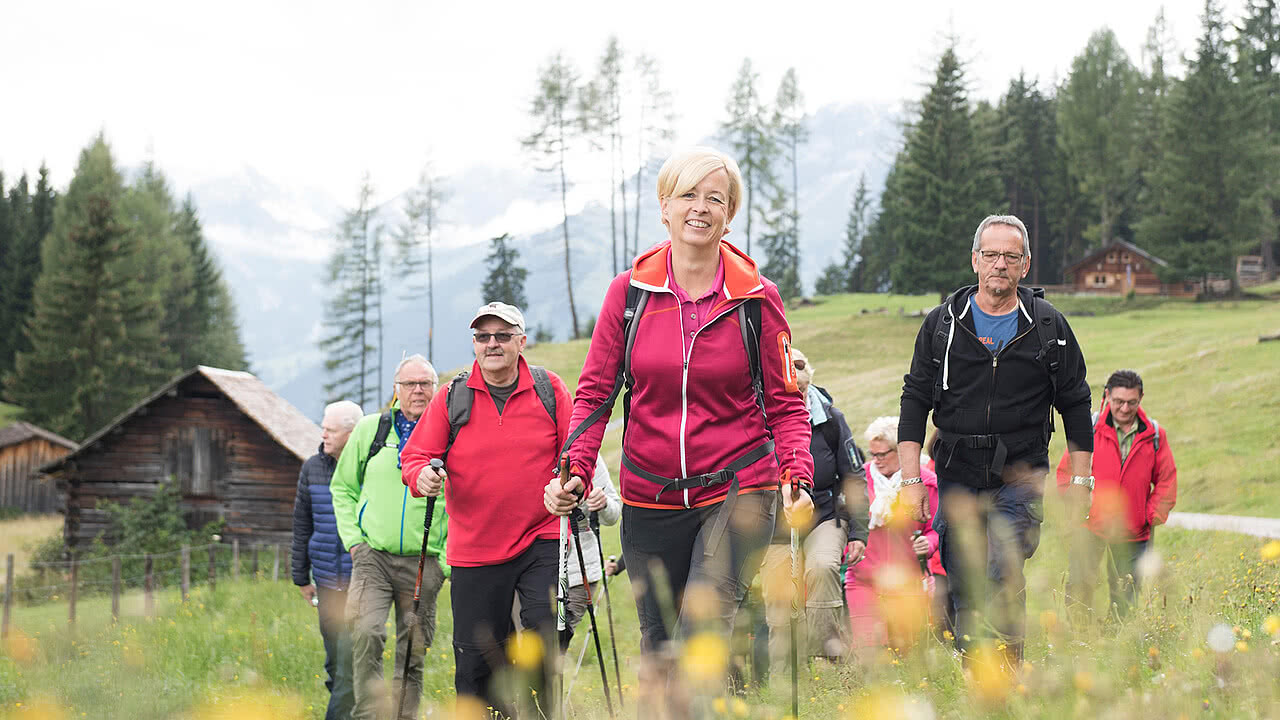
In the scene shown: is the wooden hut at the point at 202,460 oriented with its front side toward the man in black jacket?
yes

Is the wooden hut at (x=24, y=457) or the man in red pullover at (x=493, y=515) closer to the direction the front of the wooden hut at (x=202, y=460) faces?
the man in red pullover

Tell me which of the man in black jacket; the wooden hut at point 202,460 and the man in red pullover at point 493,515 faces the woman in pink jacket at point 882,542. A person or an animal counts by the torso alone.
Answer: the wooden hut

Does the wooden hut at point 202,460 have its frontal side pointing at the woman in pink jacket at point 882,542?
yes

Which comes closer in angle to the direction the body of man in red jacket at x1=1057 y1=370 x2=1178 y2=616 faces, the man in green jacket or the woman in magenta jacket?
the woman in magenta jacket

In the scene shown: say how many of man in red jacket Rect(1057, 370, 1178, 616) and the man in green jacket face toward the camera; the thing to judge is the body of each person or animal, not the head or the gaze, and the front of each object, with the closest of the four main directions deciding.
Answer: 2

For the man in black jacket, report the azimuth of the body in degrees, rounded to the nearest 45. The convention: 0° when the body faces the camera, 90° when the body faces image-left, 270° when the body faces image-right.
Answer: approximately 0°
